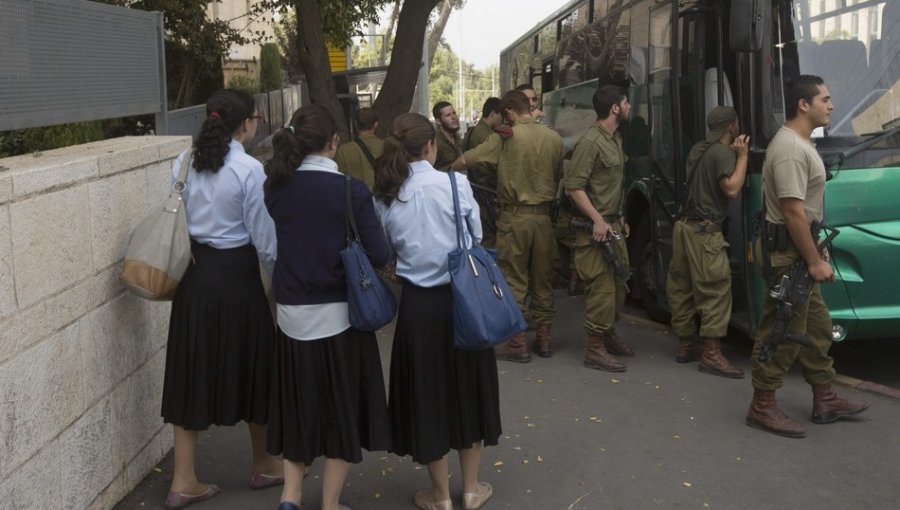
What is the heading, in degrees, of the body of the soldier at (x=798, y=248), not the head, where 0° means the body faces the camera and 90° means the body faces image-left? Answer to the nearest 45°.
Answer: approximately 270°

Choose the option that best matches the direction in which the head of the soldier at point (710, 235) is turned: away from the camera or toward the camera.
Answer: away from the camera

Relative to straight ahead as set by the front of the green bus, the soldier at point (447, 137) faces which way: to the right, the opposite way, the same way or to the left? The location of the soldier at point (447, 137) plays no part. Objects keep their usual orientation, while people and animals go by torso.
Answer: the same way

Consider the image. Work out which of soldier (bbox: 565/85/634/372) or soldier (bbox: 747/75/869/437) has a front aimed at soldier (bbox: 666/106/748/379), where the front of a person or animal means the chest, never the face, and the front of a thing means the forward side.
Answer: soldier (bbox: 565/85/634/372)

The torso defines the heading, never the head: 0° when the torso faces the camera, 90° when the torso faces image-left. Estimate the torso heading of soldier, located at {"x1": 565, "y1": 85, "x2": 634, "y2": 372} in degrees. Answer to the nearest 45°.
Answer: approximately 270°

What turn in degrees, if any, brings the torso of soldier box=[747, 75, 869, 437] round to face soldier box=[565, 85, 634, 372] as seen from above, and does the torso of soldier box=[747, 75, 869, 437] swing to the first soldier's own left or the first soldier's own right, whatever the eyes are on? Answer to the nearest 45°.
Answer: approximately 135° to the first soldier's own left

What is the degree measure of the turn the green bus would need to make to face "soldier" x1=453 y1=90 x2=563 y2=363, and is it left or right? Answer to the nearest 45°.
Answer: approximately 135° to its right

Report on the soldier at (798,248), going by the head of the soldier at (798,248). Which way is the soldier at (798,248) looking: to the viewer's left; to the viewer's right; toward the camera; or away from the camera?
to the viewer's right

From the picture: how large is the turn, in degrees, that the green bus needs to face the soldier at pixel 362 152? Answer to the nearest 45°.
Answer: approximately 135° to its right

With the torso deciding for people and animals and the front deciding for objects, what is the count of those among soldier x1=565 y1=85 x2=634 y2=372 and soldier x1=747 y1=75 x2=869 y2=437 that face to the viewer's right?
2

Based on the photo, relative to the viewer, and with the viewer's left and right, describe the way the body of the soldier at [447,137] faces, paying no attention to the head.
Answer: facing the viewer and to the right of the viewer

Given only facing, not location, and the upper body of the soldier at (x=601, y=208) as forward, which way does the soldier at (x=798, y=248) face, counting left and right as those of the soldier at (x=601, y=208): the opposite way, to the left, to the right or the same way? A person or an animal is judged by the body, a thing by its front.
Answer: the same way
